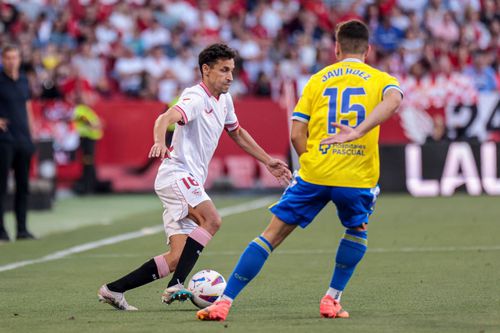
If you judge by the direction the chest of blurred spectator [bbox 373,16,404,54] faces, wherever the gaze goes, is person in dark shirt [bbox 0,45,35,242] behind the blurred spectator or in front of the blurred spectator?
in front

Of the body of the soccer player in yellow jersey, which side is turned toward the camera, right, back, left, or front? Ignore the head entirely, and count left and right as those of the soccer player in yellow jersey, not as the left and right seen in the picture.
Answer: back

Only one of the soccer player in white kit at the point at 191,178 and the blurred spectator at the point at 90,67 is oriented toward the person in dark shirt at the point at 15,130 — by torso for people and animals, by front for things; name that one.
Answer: the blurred spectator

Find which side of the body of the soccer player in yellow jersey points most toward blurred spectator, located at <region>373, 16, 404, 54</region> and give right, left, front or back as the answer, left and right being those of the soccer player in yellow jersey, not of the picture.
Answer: front

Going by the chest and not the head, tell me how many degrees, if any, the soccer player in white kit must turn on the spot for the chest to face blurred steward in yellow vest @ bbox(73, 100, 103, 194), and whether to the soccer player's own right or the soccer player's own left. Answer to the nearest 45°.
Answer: approximately 135° to the soccer player's own left

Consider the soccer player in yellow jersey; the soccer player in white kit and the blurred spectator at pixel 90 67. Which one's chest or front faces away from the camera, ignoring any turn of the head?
the soccer player in yellow jersey

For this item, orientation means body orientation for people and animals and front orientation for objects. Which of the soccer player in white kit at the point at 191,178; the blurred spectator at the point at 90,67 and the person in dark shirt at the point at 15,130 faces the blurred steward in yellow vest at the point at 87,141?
the blurred spectator at the point at 90,67

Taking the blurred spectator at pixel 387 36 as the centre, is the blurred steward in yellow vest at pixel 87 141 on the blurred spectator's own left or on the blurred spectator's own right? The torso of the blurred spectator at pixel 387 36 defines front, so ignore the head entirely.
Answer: on the blurred spectator's own right

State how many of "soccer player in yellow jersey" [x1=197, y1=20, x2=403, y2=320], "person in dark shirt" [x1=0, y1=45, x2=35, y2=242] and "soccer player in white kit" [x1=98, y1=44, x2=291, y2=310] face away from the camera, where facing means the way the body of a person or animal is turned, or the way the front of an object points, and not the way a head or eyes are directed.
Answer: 1

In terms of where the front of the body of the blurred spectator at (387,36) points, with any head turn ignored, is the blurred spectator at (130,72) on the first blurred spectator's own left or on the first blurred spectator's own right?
on the first blurred spectator's own right

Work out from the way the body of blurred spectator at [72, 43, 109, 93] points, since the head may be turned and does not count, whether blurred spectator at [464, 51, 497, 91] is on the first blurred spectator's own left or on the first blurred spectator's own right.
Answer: on the first blurred spectator's own left

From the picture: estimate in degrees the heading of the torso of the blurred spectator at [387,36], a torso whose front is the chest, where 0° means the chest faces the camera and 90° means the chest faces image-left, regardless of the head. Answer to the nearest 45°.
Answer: approximately 0°

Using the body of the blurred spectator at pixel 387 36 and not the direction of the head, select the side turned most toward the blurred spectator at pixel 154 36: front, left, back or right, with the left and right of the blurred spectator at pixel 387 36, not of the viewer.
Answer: right
